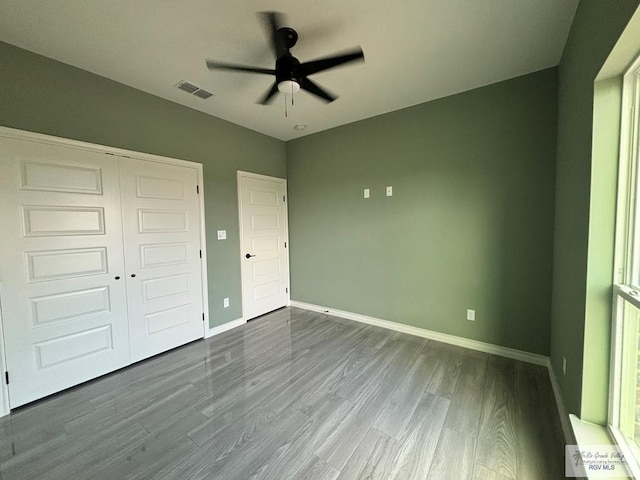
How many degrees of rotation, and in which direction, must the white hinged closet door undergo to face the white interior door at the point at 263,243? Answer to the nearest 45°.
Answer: approximately 45° to its left

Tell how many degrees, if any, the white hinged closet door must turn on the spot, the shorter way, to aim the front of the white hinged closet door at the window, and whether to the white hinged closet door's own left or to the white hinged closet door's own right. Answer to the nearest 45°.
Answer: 0° — it already faces it

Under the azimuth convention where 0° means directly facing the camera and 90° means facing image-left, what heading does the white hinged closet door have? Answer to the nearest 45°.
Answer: approximately 315°

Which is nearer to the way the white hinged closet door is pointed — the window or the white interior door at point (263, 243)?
the window
